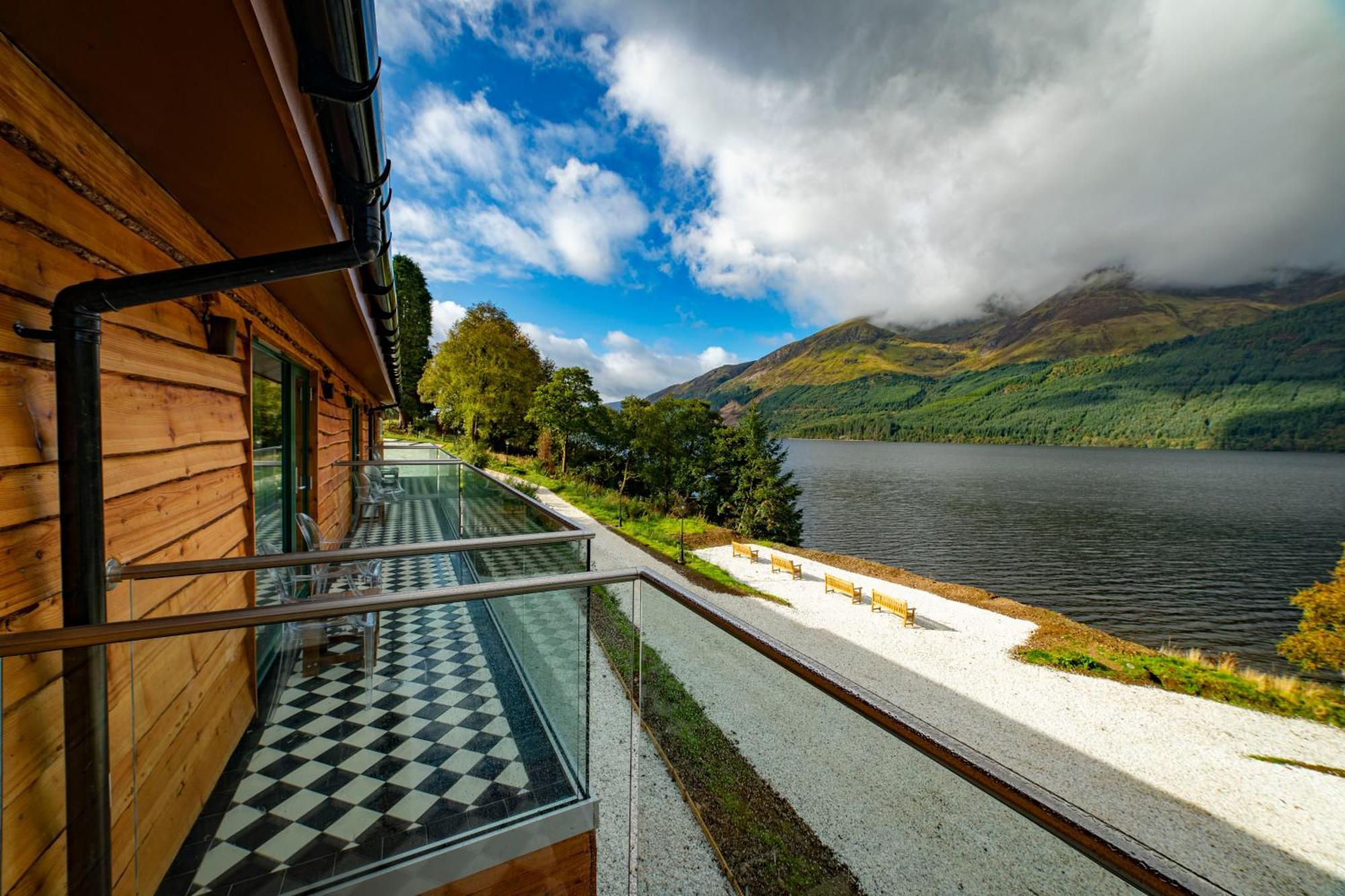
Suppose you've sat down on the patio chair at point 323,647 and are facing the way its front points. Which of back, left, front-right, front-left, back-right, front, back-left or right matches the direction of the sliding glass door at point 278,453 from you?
left

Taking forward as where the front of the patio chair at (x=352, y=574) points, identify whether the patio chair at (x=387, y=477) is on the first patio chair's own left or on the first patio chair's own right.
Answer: on the first patio chair's own left

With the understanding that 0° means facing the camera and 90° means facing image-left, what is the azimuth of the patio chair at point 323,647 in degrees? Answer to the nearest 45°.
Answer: approximately 270°

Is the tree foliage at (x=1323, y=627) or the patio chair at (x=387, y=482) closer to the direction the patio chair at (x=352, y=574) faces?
the tree foliage

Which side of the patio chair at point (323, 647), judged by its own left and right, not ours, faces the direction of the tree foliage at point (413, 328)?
left

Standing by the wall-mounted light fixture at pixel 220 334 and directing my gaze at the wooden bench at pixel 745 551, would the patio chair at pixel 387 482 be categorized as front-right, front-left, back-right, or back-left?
front-left

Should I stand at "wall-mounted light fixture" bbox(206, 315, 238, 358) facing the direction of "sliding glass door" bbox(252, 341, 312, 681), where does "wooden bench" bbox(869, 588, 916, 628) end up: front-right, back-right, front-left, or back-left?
front-right

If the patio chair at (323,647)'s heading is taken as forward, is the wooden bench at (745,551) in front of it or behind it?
in front

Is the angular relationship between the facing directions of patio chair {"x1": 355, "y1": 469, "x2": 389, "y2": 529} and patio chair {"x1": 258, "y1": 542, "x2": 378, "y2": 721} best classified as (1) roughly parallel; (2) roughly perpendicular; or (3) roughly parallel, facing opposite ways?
roughly parallel

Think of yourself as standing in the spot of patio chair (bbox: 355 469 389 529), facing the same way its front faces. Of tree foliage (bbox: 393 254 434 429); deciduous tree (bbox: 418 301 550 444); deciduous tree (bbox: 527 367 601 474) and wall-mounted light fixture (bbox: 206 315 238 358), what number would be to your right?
1

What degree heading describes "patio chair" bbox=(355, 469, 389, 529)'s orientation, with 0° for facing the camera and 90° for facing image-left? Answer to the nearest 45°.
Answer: approximately 270°

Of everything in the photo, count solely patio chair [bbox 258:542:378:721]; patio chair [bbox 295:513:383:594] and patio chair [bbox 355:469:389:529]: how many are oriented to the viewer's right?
3

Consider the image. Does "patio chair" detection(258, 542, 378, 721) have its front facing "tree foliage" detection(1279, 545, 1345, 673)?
yes

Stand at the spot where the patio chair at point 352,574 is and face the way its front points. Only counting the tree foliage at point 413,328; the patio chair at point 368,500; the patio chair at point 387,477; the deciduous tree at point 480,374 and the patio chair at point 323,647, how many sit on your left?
4

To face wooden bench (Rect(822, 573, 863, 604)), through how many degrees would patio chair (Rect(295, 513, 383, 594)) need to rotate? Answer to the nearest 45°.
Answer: approximately 45° to its left

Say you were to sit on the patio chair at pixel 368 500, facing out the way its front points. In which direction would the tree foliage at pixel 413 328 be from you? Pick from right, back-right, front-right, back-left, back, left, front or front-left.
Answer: left

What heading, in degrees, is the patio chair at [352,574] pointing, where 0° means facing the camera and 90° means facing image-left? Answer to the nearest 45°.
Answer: approximately 270°
